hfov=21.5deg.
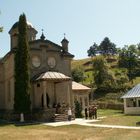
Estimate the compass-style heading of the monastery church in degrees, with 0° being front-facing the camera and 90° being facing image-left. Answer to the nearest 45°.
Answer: approximately 315°

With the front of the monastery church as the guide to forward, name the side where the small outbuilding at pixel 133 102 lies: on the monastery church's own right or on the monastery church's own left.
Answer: on the monastery church's own left

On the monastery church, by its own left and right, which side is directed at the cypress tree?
right
